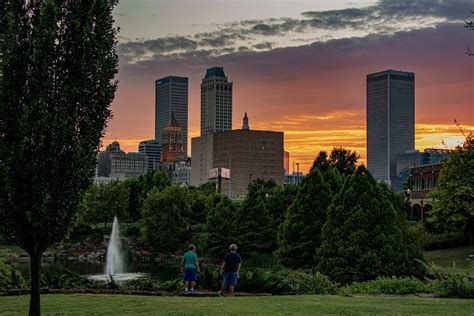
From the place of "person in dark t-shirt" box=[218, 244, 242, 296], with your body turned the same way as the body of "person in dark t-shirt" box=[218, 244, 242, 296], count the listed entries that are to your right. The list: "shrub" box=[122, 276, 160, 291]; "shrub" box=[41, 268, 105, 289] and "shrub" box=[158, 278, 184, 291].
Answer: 0

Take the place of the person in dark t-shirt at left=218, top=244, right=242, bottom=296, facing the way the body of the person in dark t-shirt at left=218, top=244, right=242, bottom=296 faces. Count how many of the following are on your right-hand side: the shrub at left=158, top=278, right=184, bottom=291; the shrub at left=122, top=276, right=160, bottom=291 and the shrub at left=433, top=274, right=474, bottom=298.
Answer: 1

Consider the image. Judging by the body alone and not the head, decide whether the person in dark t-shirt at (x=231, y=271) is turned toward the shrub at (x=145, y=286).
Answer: no

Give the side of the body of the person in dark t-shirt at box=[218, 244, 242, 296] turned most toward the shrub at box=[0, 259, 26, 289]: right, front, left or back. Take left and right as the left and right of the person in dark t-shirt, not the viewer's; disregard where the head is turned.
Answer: left

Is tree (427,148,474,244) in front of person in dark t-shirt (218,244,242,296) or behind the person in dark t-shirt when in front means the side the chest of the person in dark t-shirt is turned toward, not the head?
in front

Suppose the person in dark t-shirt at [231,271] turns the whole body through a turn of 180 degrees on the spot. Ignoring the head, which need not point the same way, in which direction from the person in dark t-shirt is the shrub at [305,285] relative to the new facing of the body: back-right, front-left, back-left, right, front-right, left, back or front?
back-left

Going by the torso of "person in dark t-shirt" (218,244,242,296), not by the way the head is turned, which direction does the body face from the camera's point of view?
away from the camera

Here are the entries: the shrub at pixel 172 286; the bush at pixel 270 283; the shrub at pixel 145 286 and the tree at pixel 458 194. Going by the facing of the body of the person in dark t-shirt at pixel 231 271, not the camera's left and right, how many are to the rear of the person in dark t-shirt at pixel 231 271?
0

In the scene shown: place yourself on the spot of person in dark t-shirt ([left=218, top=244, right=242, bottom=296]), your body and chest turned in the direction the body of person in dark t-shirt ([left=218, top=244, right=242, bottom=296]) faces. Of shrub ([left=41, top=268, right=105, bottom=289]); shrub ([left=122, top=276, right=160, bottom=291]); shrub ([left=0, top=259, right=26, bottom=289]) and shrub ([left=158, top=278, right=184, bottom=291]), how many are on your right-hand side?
0

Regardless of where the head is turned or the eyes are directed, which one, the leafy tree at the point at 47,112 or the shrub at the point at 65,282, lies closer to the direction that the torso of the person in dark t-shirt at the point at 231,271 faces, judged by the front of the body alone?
the shrub

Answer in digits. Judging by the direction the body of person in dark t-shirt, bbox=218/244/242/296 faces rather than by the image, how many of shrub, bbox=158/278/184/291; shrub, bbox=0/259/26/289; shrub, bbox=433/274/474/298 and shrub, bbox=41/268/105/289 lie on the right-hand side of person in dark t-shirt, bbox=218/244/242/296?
1

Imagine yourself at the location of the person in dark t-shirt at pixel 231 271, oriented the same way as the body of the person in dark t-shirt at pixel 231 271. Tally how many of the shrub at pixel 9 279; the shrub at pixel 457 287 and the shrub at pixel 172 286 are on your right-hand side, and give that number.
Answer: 1

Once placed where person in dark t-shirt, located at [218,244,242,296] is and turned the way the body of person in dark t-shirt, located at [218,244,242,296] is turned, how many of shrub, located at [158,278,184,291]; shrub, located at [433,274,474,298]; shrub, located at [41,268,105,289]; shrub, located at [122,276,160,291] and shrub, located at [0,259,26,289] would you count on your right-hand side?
1

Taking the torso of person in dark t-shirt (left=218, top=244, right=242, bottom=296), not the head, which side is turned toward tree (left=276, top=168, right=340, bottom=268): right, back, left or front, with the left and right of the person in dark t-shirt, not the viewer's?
front

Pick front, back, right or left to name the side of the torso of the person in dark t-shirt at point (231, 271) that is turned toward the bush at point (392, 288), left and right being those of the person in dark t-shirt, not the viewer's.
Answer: right
